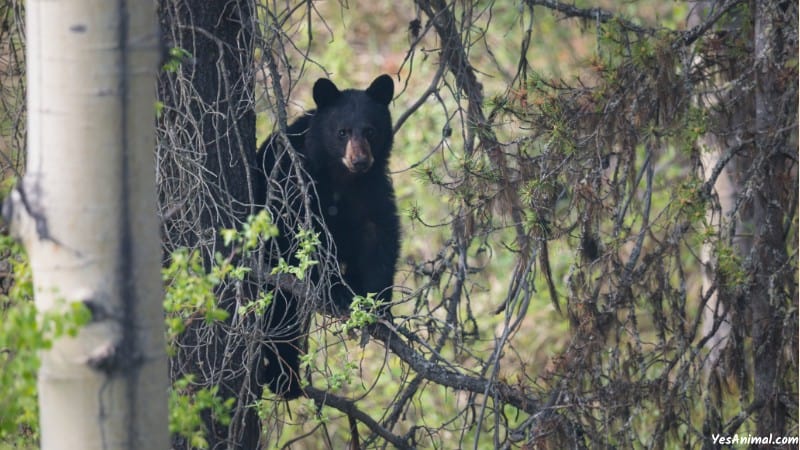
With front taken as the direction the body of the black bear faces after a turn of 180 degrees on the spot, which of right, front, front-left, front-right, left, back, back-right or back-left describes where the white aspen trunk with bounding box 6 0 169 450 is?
back-left

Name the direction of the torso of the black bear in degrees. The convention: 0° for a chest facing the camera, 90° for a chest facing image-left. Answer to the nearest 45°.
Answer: approximately 315°
